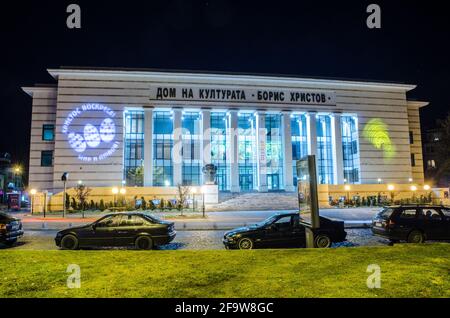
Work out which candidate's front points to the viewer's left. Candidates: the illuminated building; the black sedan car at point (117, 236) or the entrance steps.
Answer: the black sedan car

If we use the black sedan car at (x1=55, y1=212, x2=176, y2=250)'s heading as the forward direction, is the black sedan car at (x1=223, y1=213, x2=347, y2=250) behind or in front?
behind

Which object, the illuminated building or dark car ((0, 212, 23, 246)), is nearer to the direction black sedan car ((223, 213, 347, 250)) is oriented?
the dark car

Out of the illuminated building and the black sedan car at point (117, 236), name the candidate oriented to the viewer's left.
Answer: the black sedan car

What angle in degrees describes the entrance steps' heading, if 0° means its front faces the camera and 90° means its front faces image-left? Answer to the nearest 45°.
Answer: approximately 0°

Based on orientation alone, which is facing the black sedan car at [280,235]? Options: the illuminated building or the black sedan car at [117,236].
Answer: the illuminated building

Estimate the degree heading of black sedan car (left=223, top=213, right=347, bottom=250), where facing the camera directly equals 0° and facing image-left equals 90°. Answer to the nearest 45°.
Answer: approximately 90°

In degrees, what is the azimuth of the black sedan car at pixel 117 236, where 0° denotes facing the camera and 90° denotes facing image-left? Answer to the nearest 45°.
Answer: approximately 90°

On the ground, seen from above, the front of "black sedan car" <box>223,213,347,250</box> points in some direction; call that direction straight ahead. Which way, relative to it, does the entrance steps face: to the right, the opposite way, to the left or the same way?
to the left

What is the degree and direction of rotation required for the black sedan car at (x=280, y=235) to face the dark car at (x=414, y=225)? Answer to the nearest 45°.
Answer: approximately 180°

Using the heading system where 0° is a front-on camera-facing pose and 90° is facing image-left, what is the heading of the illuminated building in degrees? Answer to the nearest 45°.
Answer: approximately 0°
